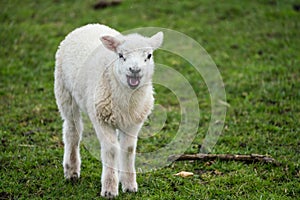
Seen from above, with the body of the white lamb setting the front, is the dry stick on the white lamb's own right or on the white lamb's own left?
on the white lamb's own left

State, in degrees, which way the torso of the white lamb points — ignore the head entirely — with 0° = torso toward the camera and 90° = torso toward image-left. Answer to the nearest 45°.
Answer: approximately 315°
